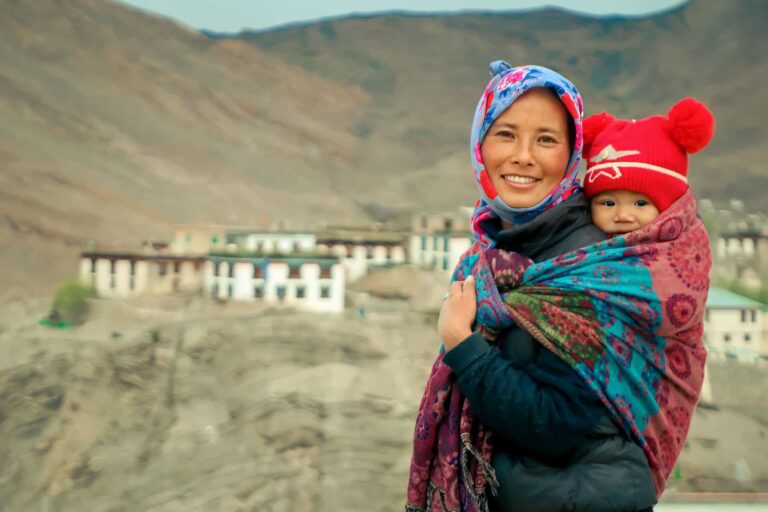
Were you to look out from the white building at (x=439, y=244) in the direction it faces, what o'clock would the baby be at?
The baby is roughly at 12 o'clock from the white building.

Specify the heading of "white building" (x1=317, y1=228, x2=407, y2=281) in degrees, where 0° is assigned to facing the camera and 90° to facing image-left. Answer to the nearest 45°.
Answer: approximately 0°

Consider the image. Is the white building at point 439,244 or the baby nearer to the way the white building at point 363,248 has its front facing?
the baby

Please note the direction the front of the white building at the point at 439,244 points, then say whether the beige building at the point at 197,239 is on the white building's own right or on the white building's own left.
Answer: on the white building's own right

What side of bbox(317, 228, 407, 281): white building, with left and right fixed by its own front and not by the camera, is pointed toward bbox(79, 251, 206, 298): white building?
right

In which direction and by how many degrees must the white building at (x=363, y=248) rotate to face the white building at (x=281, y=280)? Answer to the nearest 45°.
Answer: approximately 45° to its right

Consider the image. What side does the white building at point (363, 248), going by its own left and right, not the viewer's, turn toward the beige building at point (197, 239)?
right

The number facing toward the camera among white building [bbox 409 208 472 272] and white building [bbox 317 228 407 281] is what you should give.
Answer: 2
